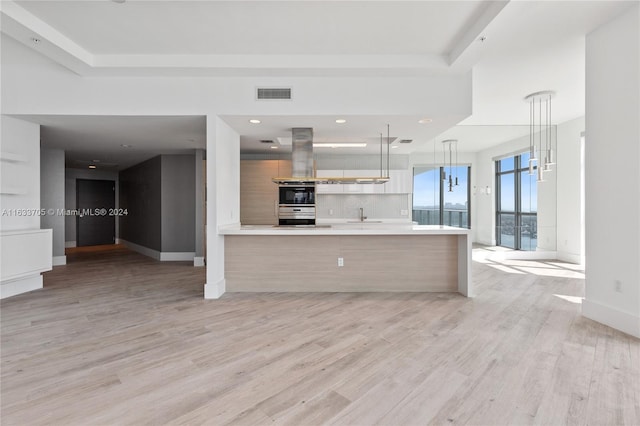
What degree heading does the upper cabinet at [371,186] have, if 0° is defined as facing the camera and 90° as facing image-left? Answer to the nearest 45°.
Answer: approximately 0°

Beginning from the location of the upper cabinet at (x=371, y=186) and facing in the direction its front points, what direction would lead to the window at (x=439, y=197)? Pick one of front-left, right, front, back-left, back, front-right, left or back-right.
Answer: back-left

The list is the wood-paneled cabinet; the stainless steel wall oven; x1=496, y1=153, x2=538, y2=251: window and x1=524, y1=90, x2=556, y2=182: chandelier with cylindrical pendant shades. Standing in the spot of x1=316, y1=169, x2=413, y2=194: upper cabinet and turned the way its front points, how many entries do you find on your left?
2

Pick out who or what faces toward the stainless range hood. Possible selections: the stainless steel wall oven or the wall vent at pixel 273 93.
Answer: the stainless steel wall oven

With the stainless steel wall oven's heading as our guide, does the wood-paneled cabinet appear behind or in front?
behind

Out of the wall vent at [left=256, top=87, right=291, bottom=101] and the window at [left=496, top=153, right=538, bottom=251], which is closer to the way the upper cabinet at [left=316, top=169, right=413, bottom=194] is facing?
the wall vent

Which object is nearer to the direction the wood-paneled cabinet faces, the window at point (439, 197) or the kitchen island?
the kitchen island
